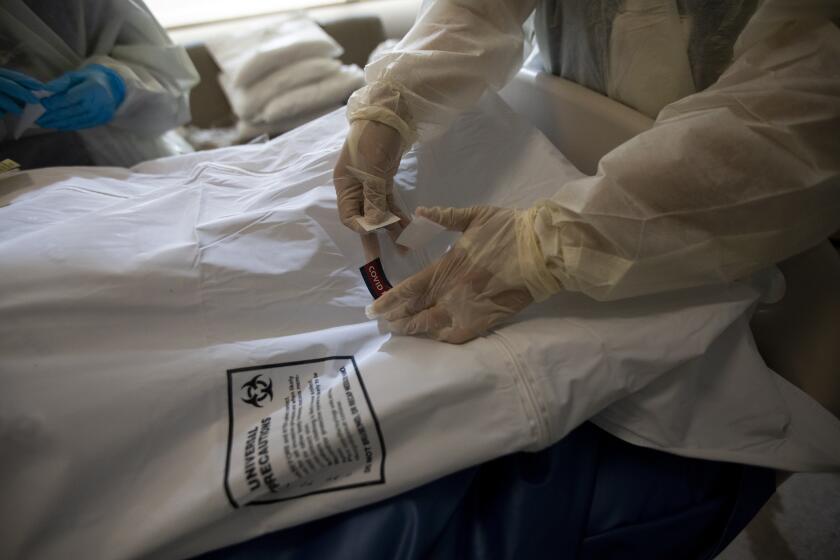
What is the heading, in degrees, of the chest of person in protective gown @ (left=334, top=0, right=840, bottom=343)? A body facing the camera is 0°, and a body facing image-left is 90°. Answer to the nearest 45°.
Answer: approximately 45°

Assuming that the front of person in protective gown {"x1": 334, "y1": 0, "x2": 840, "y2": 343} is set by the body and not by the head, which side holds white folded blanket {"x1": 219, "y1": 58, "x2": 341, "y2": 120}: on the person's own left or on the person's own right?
on the person's own right

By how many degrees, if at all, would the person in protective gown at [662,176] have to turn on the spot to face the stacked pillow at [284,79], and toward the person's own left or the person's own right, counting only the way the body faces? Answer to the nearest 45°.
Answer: approximately 90° to the person's own right

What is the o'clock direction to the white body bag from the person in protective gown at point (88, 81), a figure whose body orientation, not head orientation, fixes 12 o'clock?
The white body bag is roughly at 12 o'clock from the person in protective gown.

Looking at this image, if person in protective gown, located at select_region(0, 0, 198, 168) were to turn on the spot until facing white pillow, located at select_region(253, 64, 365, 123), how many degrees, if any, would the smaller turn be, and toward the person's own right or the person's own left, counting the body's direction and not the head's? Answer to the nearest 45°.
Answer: approximately 135° to the person's own left

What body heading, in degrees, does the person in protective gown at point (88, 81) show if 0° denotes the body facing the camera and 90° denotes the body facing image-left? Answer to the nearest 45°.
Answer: approximately 0°
